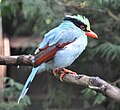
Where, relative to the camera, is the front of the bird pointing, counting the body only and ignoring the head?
to the viewer's right
